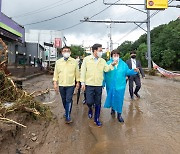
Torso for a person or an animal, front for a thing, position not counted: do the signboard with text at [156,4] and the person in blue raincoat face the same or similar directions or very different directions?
same or similar directions

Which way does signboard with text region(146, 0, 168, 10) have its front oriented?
toward the camera

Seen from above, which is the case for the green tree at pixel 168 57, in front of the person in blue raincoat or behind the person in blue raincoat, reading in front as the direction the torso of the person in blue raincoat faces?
behind

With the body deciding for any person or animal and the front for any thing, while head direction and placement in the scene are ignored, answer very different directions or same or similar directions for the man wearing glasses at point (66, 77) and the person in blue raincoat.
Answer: same or similar directions

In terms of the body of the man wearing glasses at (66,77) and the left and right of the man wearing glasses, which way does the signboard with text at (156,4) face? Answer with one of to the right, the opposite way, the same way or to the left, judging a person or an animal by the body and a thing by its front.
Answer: the same way

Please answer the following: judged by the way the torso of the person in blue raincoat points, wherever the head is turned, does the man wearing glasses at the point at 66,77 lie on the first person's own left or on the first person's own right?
on the first person's own right

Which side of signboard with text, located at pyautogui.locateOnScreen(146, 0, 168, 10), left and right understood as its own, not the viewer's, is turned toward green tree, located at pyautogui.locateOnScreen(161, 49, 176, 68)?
back

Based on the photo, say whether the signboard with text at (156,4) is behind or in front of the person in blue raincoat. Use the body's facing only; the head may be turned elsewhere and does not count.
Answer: behind

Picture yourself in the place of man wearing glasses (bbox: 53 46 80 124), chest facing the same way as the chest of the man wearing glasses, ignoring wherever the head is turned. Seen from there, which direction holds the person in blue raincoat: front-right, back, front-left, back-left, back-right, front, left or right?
left

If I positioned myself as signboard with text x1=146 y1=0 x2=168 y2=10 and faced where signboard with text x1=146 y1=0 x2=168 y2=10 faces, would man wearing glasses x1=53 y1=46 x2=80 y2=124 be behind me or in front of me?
in front

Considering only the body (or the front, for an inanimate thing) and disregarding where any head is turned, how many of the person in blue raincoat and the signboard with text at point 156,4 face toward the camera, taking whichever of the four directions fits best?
2

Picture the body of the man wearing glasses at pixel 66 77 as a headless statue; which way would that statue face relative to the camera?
toward the camera

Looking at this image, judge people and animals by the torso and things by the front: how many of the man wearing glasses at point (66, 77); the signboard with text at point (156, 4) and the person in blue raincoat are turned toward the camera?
3
